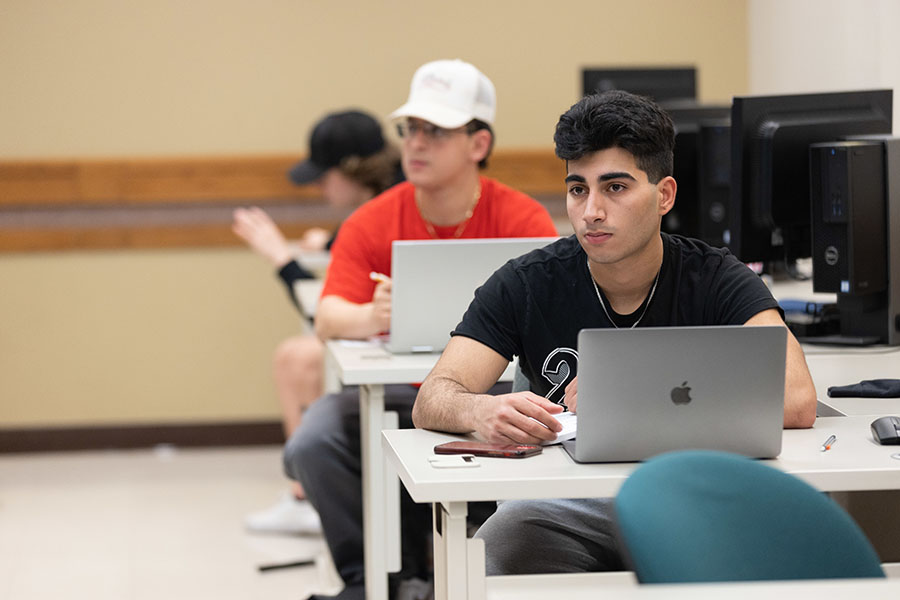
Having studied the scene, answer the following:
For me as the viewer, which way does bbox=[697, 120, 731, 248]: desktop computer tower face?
facing the viewer

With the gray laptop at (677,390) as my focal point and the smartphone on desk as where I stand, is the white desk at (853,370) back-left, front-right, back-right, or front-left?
front-left

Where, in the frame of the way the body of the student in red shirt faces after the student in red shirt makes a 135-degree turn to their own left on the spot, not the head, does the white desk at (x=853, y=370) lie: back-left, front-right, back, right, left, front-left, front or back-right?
front-right

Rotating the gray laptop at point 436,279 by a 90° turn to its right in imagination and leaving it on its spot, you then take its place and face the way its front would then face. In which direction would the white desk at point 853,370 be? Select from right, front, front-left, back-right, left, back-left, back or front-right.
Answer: front

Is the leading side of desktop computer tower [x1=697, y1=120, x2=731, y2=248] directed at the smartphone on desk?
yes

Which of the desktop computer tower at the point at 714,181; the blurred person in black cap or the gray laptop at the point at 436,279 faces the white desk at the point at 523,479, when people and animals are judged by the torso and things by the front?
the desktop computer tower

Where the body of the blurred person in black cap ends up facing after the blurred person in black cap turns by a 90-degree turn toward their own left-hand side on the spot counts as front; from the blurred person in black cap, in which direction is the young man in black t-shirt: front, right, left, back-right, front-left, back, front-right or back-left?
front

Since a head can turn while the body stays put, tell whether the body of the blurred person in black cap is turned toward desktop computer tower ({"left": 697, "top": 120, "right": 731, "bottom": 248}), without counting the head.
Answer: no

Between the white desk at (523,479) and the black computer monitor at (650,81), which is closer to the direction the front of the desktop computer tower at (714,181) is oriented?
the white desk

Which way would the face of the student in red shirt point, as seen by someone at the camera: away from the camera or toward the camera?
toward the camera

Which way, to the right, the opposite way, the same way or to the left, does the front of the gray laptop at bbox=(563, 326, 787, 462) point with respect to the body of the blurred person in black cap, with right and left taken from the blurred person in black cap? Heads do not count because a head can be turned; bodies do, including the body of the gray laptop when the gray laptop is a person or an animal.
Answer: to the right

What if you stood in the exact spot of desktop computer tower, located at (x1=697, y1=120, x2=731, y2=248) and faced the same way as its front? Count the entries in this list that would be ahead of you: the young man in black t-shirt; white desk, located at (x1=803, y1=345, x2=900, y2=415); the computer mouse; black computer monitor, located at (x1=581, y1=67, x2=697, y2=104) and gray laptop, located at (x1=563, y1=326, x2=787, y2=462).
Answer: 4

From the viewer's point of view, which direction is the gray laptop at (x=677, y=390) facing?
away from the camera

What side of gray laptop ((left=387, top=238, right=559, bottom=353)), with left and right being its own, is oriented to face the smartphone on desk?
back

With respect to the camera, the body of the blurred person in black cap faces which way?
to the viewer's left

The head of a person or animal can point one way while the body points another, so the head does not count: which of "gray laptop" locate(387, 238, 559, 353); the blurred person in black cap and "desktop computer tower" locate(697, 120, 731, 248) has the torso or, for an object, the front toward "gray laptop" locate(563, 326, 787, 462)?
the desktop computer tower

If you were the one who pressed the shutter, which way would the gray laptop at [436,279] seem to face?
facing away from the viewer
